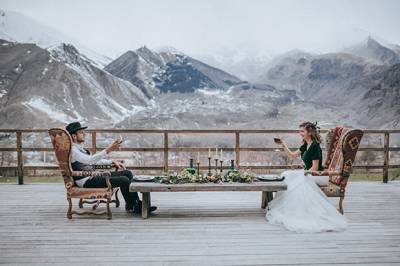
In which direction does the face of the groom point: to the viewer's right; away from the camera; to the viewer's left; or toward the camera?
to the viewer's right

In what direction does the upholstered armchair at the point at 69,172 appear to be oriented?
to the viewer's right

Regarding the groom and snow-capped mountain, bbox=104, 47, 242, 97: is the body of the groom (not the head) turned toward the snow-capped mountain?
no

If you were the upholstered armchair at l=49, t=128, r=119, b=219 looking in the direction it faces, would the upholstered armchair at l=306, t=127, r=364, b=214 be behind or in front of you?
in front

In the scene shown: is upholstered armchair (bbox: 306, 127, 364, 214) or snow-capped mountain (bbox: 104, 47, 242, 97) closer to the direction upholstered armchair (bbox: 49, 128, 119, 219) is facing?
the upholstered armchair

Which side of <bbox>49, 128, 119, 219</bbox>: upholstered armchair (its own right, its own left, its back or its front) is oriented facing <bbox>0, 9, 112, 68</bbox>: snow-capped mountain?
left

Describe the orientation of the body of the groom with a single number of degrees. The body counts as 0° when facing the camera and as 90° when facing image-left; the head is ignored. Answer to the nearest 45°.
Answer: approximately 270°

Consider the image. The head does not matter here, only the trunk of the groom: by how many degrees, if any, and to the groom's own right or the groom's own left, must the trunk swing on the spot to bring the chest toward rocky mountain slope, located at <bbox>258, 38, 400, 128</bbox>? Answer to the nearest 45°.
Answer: approximately 45° to the groom's own left

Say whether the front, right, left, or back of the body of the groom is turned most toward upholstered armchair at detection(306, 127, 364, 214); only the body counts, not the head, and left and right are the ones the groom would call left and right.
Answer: front

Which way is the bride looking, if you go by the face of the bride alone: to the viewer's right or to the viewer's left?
to the viewer's left

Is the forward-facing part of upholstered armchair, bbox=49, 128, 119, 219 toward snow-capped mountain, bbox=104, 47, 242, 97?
no

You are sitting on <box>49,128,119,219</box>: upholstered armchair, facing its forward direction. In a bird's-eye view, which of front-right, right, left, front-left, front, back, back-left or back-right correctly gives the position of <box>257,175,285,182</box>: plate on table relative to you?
front

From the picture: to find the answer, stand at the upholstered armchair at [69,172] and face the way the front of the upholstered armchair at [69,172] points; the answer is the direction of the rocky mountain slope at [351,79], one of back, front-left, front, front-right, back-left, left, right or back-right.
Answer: front-left

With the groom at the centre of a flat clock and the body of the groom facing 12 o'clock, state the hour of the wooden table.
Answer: The wooden table is roughly at 1 o'clock from the groom.

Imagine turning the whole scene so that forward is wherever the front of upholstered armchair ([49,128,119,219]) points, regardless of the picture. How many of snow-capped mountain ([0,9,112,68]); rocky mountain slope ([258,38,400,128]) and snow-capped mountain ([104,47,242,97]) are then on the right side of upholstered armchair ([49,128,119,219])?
0
